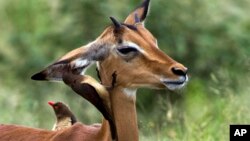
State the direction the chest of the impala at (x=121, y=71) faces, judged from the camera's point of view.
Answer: to the viewer's right
